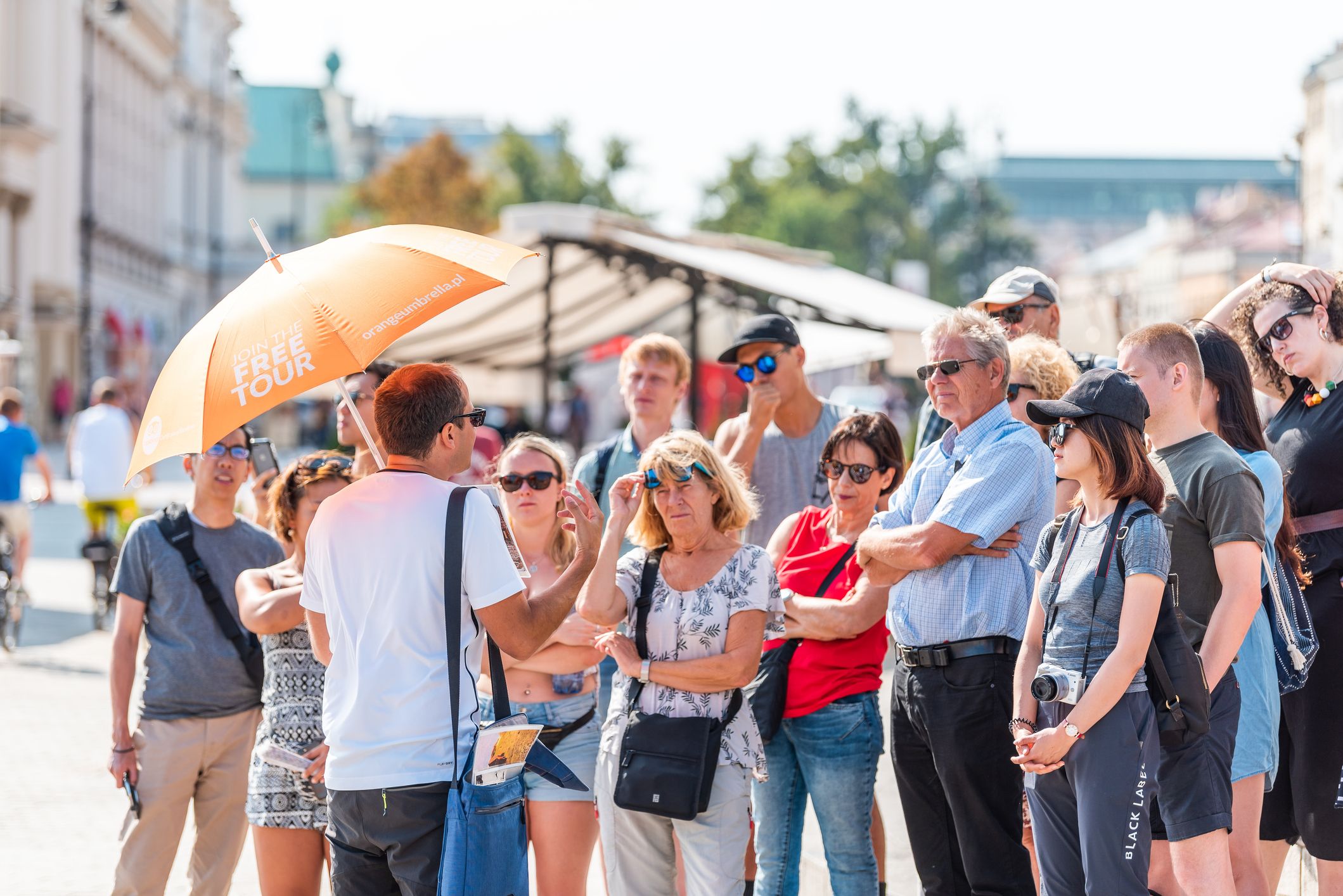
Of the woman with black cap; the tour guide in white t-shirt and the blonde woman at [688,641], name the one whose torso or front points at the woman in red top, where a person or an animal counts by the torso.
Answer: the tour guide in white t-shirt

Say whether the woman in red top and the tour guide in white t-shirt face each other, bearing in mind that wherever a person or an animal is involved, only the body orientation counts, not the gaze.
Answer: yes

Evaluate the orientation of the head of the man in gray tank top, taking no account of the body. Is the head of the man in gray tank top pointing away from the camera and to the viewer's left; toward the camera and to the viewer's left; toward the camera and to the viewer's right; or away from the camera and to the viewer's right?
toward the camera and to the viewer's left

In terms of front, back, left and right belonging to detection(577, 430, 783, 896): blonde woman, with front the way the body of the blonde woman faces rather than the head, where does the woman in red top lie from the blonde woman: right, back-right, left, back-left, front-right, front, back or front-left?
back-left

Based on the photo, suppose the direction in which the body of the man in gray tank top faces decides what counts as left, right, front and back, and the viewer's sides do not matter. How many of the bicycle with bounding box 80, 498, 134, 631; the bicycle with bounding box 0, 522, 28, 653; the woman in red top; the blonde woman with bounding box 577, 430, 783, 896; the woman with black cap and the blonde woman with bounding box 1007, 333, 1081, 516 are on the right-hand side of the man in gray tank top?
2

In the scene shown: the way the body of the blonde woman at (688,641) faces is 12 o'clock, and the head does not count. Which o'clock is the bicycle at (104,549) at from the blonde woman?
The bicycle is roughly at 5 o'clock from the blonde woman.

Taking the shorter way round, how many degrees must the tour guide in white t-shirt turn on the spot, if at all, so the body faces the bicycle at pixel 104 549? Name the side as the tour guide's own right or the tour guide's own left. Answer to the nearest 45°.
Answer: approximately 45° to the tour guide's own left

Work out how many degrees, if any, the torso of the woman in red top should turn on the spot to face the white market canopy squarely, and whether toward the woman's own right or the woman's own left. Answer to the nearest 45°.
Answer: approximately 135° to the woman's own right

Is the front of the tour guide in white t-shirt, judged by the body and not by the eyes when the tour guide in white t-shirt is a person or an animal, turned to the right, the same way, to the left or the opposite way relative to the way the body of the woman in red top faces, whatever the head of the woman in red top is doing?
the opposite way

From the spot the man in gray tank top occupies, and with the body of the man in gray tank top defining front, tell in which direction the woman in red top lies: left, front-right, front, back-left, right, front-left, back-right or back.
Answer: front-left

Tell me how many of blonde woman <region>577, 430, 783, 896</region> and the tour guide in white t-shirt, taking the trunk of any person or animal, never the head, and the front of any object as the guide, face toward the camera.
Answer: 1

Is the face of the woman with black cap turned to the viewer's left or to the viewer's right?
to the viewer's left

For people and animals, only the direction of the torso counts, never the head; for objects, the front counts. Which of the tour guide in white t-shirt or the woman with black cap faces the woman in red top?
the tour guide in white t-shirt

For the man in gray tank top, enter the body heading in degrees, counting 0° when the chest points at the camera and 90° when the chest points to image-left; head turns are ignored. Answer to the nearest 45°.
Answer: approximately 45°
